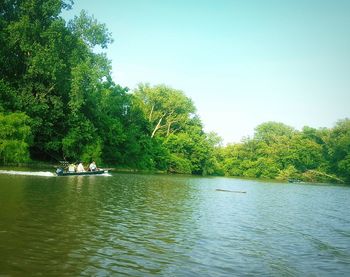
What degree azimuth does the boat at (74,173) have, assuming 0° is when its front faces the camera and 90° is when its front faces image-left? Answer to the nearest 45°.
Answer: approximately 270°

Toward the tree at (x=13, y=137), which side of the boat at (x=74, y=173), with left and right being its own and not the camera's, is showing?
back
